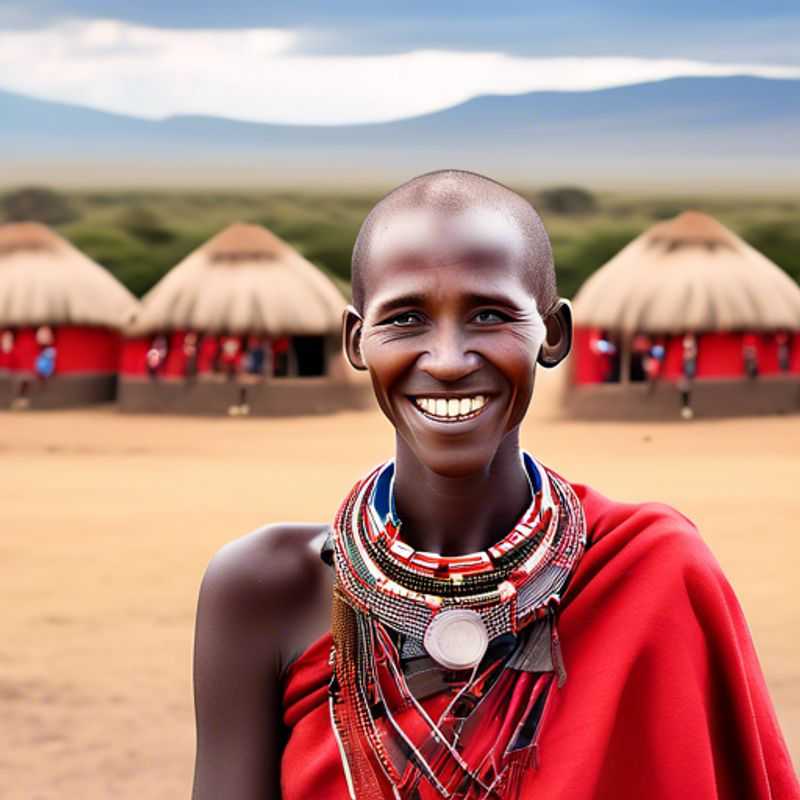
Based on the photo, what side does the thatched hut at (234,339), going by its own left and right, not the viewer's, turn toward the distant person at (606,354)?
left

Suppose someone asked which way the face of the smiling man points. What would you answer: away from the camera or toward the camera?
toward the camera

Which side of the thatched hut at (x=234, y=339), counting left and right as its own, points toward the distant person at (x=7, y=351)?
right

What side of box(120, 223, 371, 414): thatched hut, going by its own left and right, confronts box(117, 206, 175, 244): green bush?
back

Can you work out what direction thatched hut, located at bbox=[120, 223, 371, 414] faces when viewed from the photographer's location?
facing the viewer

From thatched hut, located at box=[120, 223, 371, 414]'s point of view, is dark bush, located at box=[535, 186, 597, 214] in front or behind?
behind

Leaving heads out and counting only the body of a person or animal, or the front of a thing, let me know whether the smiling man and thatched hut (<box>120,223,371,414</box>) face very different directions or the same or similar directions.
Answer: same or similar directions

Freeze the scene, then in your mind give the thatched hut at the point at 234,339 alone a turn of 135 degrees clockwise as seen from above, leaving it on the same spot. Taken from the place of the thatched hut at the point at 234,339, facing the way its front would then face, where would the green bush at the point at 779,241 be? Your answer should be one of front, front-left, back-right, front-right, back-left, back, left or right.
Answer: right

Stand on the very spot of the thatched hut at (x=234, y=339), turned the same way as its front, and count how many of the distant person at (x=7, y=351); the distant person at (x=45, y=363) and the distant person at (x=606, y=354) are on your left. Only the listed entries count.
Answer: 1

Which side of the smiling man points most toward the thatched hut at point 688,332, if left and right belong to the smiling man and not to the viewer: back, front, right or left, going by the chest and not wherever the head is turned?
back

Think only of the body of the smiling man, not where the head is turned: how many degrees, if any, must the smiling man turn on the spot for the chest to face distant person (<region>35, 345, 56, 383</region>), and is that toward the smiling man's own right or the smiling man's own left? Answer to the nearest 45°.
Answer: approximately 180°

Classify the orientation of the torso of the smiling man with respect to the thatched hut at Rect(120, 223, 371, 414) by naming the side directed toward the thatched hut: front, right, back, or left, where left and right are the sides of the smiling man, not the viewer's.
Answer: back

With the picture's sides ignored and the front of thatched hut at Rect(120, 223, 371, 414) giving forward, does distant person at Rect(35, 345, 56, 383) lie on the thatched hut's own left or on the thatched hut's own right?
on the thatched hut's own right

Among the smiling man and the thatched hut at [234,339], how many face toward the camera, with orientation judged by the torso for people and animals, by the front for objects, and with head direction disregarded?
2

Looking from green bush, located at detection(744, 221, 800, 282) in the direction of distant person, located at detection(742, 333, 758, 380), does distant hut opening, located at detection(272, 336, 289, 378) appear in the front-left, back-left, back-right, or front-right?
front-right
